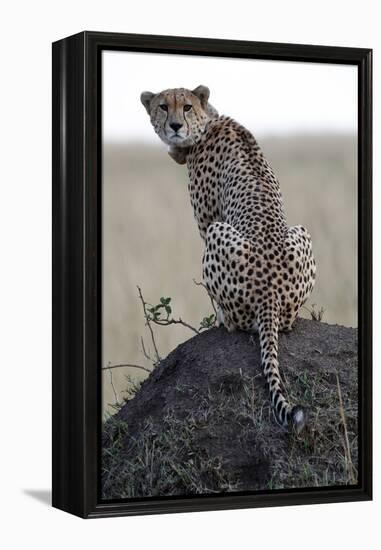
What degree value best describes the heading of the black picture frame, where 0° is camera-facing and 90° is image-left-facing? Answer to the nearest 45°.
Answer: approximately 315°
